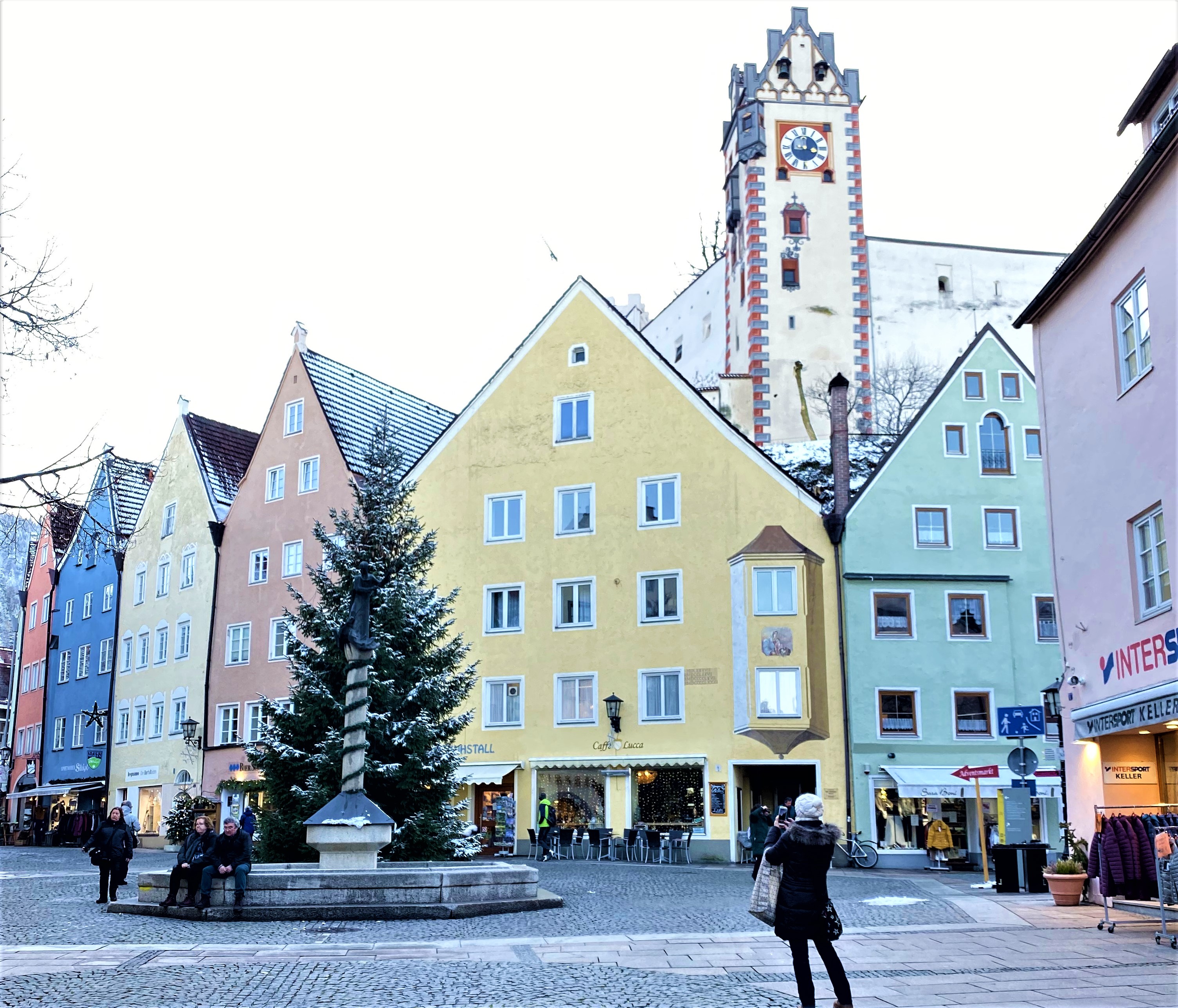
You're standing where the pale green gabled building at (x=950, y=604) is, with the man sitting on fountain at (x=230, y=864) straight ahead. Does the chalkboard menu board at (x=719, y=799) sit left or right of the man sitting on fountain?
right

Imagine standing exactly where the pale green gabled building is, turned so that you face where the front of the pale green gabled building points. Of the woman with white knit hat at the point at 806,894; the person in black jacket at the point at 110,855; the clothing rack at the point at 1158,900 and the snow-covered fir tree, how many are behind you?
0

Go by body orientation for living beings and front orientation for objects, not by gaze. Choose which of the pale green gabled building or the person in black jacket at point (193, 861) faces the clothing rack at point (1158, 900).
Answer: the pale green gabled building

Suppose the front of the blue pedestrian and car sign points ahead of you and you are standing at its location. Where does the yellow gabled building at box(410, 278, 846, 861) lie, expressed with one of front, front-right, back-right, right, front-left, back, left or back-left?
back-right

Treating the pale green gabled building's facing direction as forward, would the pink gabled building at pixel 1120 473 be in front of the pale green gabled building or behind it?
in front

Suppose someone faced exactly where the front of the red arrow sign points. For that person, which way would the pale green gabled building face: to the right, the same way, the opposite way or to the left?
the same way

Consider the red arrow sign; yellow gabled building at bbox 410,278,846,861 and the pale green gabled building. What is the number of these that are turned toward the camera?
3

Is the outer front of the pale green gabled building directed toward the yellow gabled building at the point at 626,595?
no

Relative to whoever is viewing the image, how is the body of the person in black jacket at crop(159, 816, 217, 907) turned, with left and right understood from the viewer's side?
facing the viewer and to the left of the viewer

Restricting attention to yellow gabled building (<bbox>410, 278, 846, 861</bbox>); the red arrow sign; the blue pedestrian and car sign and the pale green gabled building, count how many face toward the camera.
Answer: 4

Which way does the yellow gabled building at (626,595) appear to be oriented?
toward the camera

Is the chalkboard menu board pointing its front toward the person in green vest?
no

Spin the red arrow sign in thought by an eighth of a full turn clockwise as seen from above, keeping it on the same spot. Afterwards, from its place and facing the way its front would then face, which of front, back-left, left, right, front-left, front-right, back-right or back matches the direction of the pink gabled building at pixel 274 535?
right

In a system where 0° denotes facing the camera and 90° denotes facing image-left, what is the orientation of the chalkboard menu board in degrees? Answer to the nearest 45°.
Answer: approximately 0°

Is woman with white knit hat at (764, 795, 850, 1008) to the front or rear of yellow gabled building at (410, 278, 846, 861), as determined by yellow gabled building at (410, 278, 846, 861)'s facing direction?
to the front

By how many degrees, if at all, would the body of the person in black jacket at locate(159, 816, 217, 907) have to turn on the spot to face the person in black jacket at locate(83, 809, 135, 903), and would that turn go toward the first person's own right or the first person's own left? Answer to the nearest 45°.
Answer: approximately 135° to the first person's own right

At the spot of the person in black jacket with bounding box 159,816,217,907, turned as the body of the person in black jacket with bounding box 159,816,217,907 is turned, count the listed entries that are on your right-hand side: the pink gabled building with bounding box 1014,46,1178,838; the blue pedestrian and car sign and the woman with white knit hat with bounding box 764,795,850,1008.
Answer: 0
